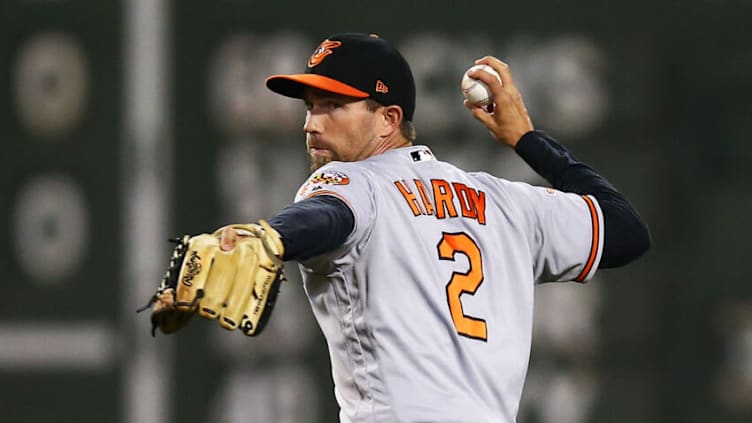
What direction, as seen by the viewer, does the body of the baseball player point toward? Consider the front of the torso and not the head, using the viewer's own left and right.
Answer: facing away from the viewer and to the left of the viewer
